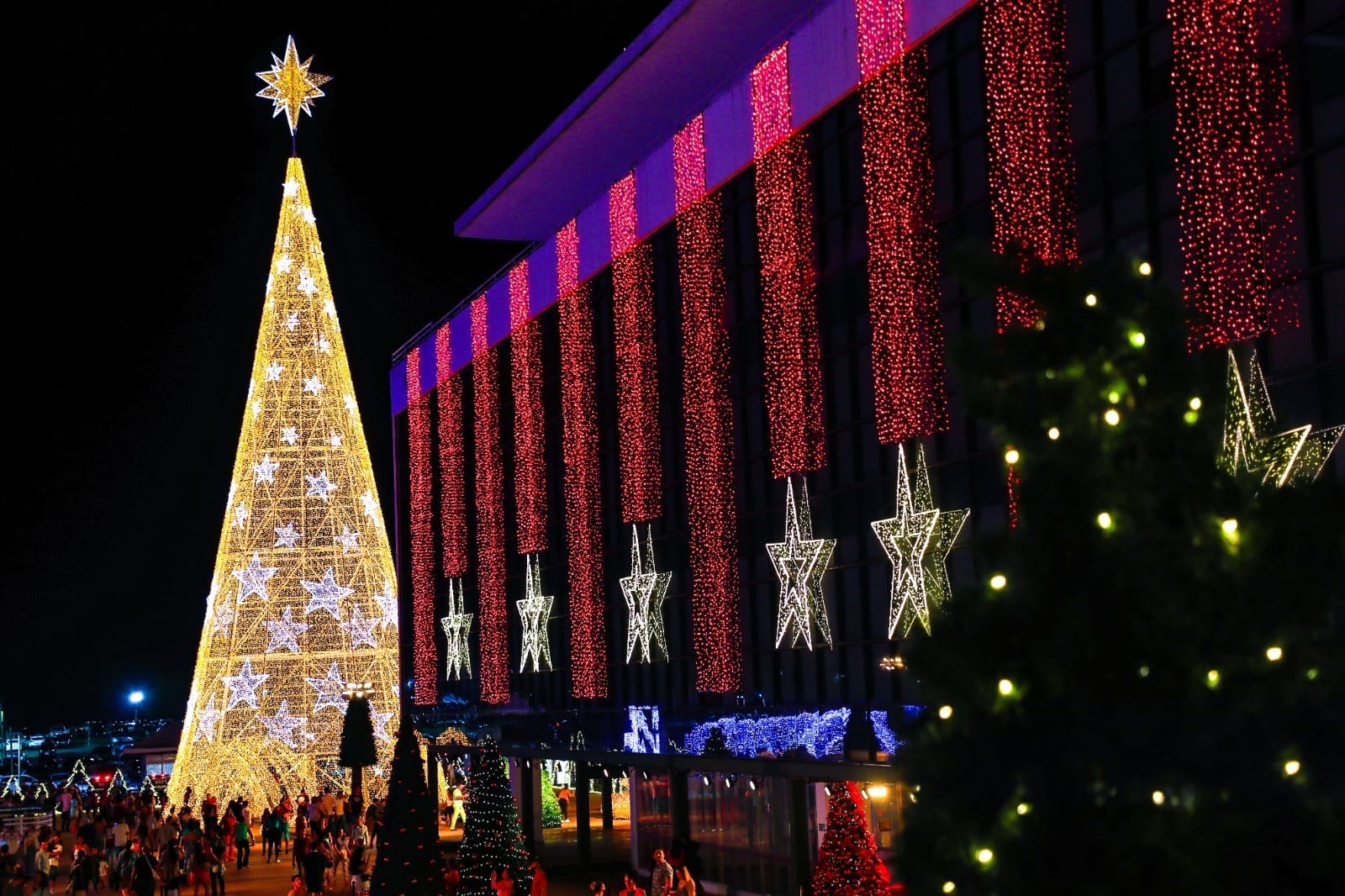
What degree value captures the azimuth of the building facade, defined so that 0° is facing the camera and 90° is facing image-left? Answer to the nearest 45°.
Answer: approximately 45°
